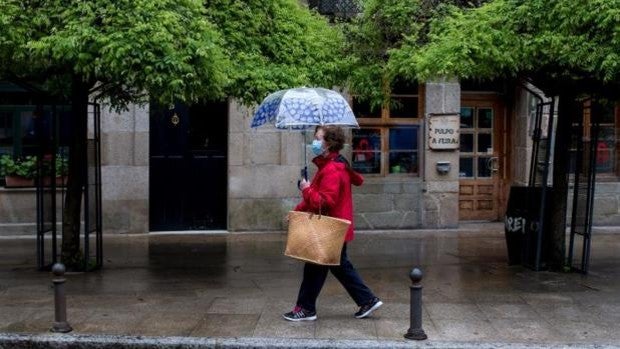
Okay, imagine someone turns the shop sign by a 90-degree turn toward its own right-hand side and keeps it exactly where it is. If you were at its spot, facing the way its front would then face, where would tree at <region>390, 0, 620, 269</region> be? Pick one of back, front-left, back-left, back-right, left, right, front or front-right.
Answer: left

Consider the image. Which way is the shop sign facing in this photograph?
toward the camera

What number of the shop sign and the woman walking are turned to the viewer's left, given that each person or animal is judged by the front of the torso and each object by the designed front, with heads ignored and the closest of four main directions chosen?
1

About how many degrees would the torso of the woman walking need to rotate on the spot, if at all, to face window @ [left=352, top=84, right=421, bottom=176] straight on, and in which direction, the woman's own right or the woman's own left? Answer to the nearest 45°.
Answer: approximately 90° to the woman's own right

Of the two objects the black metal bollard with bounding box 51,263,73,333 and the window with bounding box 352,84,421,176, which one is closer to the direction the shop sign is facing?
the black metal bollard

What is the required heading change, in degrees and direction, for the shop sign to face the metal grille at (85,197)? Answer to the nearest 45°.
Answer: approximately 45° to its right

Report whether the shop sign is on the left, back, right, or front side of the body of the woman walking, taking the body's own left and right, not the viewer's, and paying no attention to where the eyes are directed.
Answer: right

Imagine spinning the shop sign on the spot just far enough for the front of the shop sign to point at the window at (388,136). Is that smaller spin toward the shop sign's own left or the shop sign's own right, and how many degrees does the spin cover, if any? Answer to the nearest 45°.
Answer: approximately 90° to the shop sign's own right

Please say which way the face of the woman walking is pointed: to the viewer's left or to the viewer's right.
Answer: to the viewer's left

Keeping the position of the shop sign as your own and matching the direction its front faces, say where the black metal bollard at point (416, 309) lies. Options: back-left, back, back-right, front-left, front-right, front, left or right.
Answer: front

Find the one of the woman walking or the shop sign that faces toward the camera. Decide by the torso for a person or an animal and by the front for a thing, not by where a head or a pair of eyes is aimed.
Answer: the shop sign

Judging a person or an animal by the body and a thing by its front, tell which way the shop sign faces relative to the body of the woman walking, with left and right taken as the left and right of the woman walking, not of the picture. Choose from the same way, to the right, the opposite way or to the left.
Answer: to the left

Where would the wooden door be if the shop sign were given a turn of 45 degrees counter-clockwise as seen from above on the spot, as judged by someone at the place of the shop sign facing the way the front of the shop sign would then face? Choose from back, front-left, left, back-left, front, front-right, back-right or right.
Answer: left
